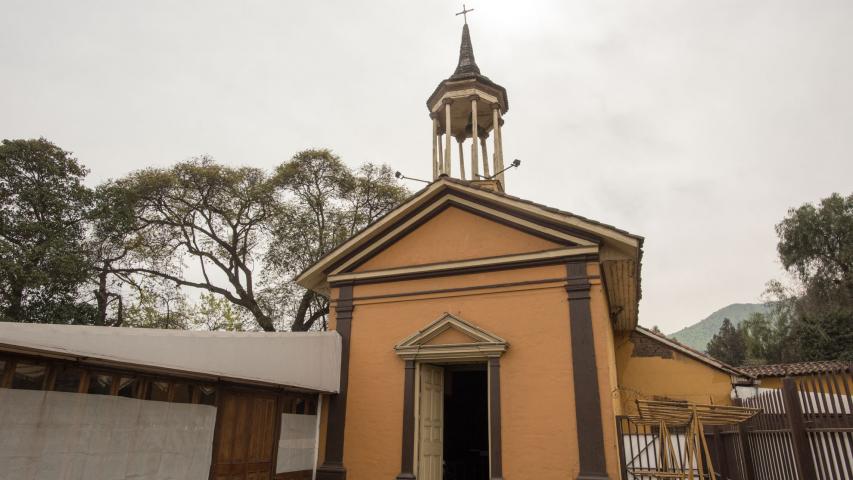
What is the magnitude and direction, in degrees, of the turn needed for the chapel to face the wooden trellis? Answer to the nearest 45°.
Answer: approximately 45° to its left

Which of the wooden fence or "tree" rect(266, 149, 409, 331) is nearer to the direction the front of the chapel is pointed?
the wooden fence

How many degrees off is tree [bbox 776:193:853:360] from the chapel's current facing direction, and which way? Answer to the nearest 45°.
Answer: approximately 135° to its left

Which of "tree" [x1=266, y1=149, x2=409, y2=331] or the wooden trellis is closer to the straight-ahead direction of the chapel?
the wooden trellis

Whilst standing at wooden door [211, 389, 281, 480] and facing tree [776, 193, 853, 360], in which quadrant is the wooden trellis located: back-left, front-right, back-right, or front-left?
front-right

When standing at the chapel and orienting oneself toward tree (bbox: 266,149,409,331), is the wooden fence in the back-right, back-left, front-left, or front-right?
back-right

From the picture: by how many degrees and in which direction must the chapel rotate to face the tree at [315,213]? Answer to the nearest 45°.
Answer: approximately 180°

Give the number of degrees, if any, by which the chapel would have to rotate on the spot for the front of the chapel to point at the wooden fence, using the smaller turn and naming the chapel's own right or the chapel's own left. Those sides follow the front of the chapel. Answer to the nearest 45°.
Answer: approximately 45° to the chapel's own left

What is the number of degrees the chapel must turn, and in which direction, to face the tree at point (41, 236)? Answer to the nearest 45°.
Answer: approximately 135° to its right

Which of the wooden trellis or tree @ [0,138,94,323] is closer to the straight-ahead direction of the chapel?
the wooden trellis

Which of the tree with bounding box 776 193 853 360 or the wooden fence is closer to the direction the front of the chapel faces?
the wooden fence

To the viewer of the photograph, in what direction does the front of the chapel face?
facing the viewer

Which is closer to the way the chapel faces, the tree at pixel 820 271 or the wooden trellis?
the wooden trellis

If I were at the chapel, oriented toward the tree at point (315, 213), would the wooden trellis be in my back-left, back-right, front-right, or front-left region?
back-right
